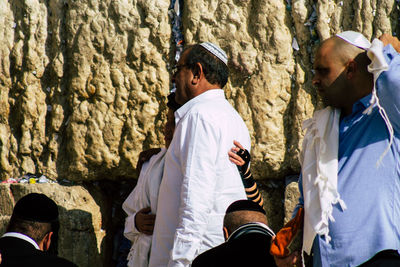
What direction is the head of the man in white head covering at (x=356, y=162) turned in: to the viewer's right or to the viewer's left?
to the viewer's left

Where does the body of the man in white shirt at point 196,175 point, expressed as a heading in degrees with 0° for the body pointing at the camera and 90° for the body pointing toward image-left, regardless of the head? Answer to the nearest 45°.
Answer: approximately 135°

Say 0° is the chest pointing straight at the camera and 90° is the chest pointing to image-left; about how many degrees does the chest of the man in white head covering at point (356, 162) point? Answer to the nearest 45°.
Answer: approximately 45°
